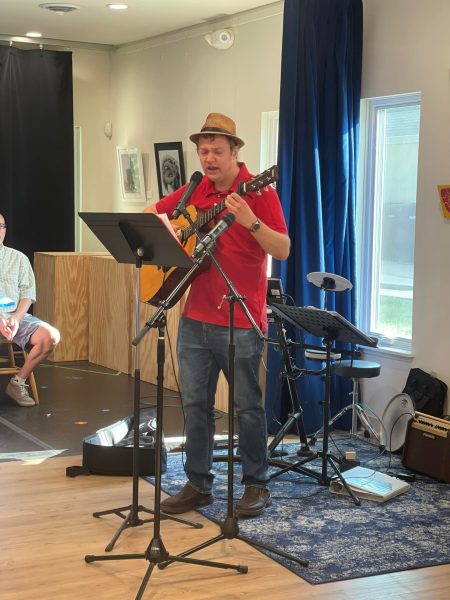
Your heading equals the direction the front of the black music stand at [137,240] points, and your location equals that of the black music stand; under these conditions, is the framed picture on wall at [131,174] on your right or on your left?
on your left

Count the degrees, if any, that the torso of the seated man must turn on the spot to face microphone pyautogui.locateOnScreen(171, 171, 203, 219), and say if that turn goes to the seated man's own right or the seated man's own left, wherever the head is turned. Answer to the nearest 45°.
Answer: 0° — they already face it

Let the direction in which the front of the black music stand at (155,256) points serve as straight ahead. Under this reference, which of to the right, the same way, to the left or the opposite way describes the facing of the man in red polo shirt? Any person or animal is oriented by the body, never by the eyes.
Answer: the opposite way

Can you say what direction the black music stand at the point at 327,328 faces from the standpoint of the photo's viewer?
facing away from the viewer and to the right of the viewer

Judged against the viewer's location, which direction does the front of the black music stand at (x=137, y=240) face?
facing away from the viewer and to the right of the viewer

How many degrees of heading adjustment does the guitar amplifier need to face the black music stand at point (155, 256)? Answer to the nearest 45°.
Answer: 0° — it already faces it

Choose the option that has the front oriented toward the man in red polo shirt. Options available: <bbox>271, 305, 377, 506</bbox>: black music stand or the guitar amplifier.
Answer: the guitar amplifier
